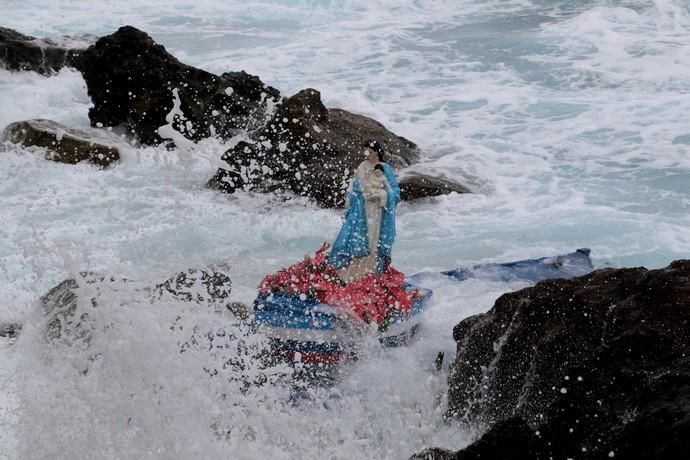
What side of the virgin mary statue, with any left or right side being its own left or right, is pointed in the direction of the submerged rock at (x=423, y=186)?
back

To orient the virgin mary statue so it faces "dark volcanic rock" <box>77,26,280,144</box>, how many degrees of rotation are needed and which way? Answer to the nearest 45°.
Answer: approximately 135° to its right

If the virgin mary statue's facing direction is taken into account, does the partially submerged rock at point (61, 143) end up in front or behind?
behind

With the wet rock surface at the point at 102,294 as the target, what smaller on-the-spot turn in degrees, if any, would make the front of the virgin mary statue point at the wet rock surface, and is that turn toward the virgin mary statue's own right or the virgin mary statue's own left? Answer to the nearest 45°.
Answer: approximately 90° to the virgin mary statue's own right

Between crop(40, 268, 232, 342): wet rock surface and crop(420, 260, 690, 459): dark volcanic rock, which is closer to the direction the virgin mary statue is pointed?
the dark volcanic rock

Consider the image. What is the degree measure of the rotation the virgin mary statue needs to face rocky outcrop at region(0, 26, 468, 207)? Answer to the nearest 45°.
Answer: approximately 180°

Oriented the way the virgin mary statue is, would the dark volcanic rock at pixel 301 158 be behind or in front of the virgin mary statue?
behind

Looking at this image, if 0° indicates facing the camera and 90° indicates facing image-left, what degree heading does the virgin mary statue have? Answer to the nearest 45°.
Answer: approximately 0°

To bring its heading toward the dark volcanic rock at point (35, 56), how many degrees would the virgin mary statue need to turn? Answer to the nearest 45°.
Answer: approximately 135° to its right

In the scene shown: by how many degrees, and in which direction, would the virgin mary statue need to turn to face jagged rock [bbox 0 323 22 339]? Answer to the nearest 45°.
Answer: approximately 90° to its right
